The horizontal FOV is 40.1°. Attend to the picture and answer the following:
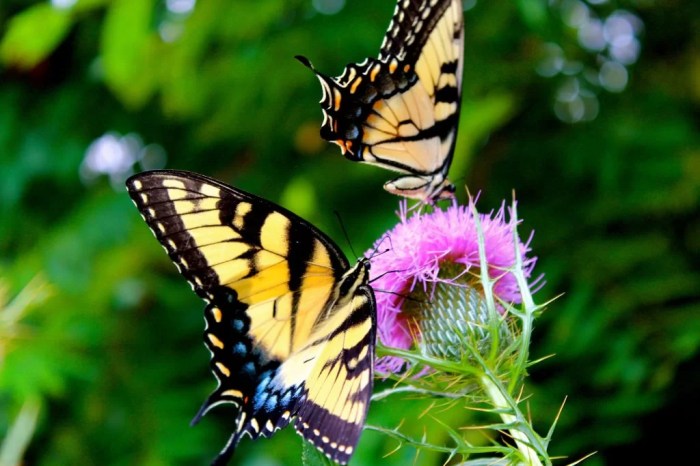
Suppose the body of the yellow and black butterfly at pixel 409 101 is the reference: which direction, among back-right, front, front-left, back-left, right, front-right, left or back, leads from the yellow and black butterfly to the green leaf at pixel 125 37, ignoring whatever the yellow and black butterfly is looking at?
back-left

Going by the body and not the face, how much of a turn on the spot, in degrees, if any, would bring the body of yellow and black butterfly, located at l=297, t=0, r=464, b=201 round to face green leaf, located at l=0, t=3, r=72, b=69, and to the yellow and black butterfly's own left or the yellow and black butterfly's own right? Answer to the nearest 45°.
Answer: approximately 135° to the yellow and black butterfly's own left

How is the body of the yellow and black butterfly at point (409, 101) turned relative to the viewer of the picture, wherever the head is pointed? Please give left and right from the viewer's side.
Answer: facing to the right of the viewer
